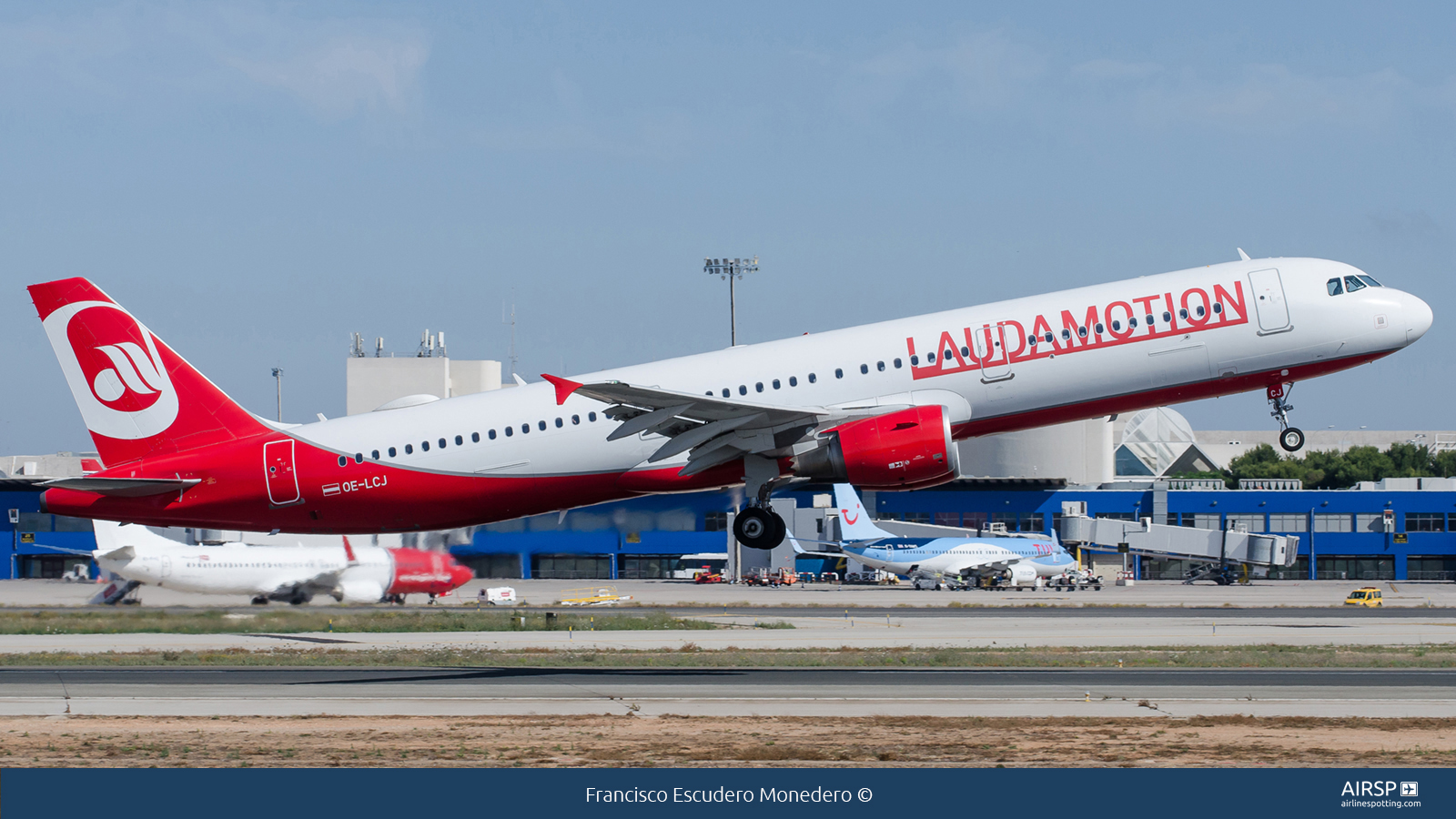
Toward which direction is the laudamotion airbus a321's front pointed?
to the viewer's right
